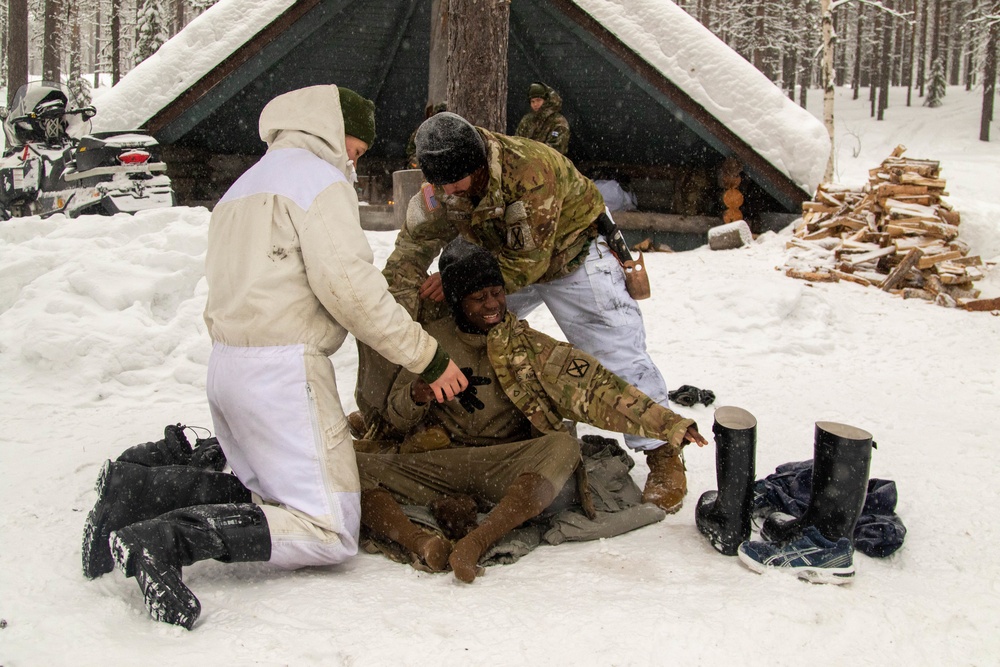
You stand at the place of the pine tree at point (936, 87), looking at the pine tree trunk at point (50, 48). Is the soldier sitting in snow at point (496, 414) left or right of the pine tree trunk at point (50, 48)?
left

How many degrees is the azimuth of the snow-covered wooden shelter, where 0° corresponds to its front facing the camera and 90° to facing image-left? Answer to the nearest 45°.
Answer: approximately 0°

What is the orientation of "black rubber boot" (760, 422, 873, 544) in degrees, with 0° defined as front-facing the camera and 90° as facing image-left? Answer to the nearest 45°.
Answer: approximately 90°

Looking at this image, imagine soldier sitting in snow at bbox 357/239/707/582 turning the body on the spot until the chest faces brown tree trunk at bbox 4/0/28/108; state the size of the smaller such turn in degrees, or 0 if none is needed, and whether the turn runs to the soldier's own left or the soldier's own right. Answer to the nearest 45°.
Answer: approximately 135° to the soldier's own right

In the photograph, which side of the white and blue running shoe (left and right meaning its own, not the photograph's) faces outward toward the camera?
left

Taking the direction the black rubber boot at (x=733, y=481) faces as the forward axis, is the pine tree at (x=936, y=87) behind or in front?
behind
